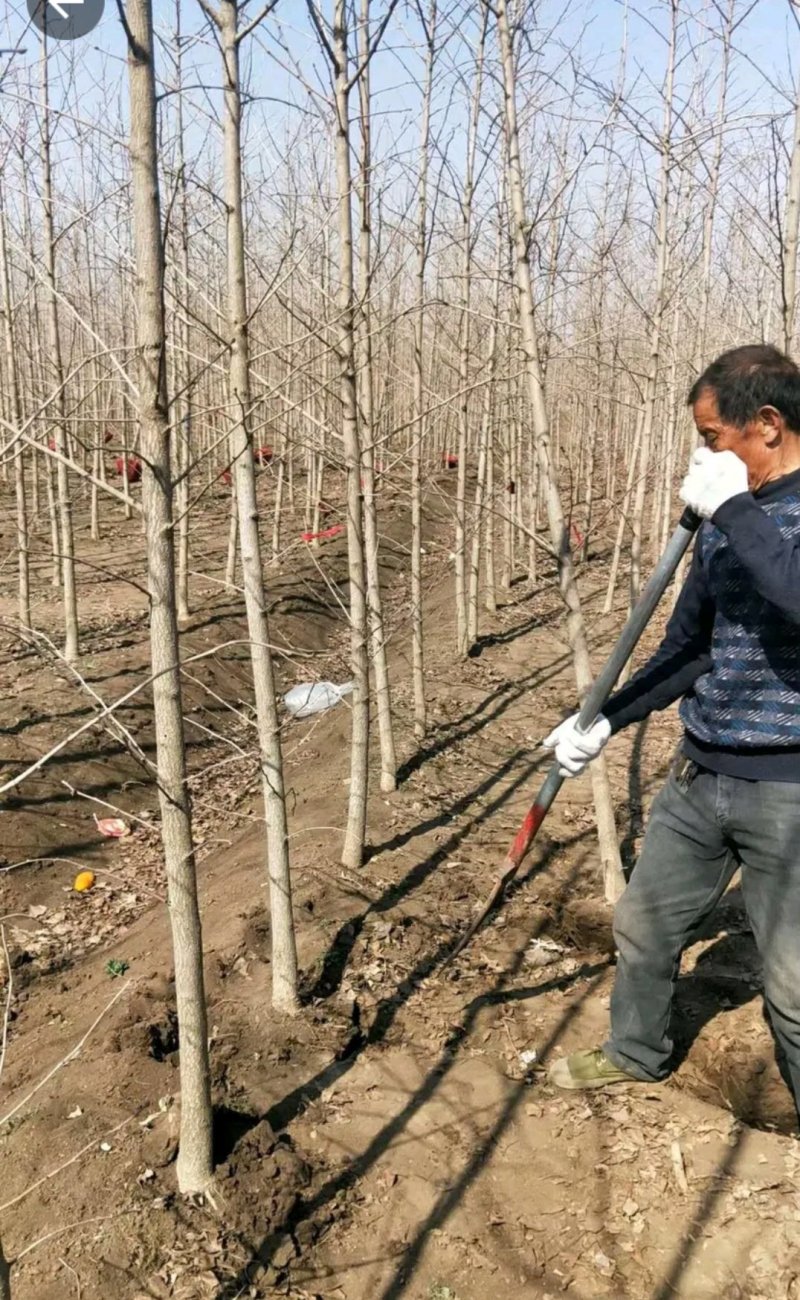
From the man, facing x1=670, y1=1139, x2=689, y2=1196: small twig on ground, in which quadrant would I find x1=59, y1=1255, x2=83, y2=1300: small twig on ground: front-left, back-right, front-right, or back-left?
front-right

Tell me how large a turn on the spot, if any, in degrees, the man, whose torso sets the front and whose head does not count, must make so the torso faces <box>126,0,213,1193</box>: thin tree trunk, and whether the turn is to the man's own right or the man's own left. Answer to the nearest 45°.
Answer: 0° — they already face it

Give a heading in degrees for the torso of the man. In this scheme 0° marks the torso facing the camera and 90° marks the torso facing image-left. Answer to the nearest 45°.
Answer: approximately 45°

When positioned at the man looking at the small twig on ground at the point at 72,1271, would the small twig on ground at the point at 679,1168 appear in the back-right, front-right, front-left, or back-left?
front-left

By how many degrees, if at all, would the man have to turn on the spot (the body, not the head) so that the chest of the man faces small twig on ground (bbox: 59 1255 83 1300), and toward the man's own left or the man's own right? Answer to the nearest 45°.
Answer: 0° — they already face it

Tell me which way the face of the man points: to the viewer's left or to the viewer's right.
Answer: to the viewer's left

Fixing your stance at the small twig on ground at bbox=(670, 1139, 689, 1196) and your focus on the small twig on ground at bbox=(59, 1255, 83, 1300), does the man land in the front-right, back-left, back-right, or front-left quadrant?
back-right
